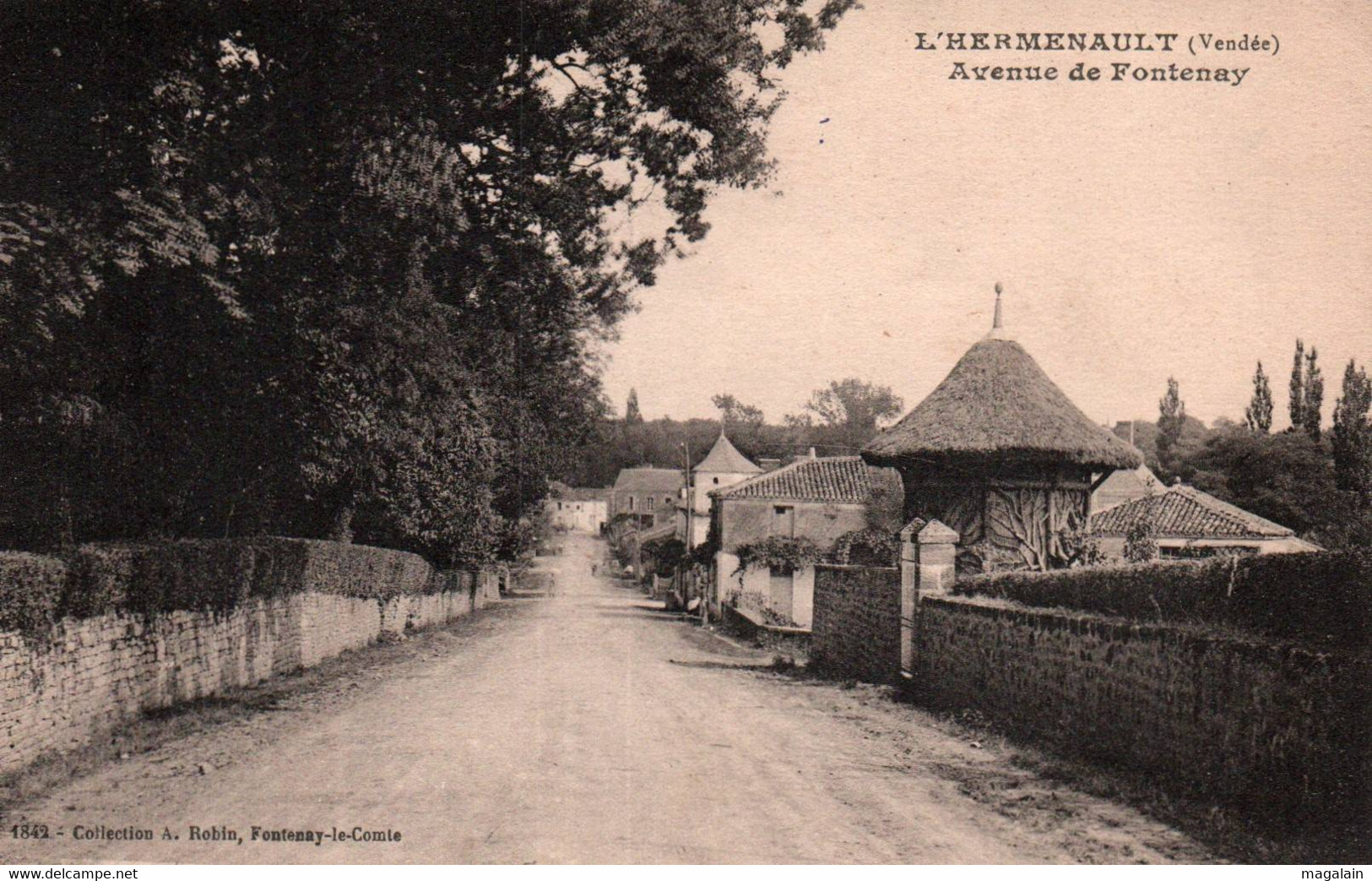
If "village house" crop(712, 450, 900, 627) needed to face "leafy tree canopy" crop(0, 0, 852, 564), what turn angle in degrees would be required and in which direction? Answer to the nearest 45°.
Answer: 0° — it already faces it

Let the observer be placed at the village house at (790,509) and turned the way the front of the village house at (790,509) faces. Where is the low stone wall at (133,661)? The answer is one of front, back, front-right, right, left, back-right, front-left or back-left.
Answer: front

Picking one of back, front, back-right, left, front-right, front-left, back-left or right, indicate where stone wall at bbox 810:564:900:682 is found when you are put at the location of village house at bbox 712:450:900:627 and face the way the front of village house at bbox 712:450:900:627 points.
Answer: front

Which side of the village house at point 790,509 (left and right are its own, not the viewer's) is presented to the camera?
front

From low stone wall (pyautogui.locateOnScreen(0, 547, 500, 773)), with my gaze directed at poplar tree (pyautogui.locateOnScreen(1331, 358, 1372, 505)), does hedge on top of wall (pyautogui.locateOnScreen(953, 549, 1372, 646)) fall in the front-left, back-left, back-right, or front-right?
front-right

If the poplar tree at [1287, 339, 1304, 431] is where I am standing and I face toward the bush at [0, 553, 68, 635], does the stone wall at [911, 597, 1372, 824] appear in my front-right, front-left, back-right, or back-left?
front-left

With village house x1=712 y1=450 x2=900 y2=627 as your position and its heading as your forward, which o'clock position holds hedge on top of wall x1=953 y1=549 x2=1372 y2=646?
The hedge on top of wall is roughly at 12 o'clock from the village house.

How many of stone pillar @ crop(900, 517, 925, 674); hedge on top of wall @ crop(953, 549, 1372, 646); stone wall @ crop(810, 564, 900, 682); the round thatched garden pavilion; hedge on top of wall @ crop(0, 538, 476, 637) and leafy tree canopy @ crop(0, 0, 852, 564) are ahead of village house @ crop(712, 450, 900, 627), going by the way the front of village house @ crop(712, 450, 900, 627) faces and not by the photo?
6

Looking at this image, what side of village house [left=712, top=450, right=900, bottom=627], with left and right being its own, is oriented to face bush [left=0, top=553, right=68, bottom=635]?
front

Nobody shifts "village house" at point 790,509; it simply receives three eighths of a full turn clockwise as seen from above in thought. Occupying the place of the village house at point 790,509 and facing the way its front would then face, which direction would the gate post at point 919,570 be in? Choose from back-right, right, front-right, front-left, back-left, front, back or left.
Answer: back-left
